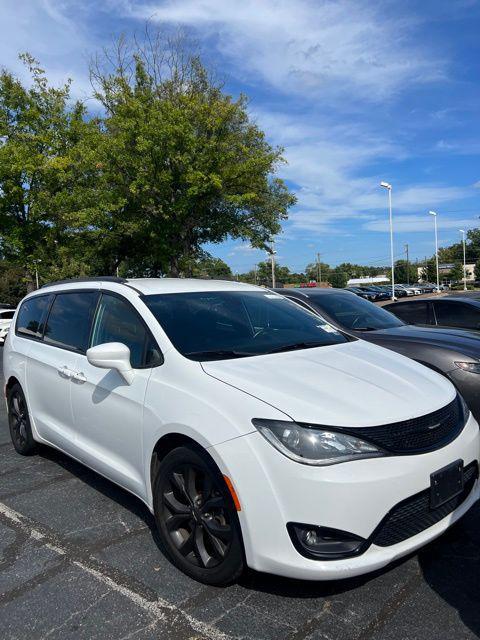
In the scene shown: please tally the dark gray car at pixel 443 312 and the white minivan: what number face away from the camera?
0

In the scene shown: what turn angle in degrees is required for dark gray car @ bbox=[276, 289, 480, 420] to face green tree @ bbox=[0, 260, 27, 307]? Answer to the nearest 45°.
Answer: approximately 180°

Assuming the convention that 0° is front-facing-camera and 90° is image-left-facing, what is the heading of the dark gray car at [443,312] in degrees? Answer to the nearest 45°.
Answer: approximately 315°

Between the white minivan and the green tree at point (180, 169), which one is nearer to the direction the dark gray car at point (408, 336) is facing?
the white minivan

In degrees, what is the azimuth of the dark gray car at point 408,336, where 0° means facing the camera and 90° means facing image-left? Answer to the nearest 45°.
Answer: approximately 315°

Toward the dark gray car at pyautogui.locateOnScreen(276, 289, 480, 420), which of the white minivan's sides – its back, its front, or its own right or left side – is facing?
left

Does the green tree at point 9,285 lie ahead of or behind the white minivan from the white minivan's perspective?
behind

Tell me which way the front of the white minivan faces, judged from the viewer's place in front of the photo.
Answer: facing the viewer and to the right of the viewer

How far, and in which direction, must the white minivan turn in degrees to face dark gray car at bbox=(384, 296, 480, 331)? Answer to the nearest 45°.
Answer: approximately 90° to its left
